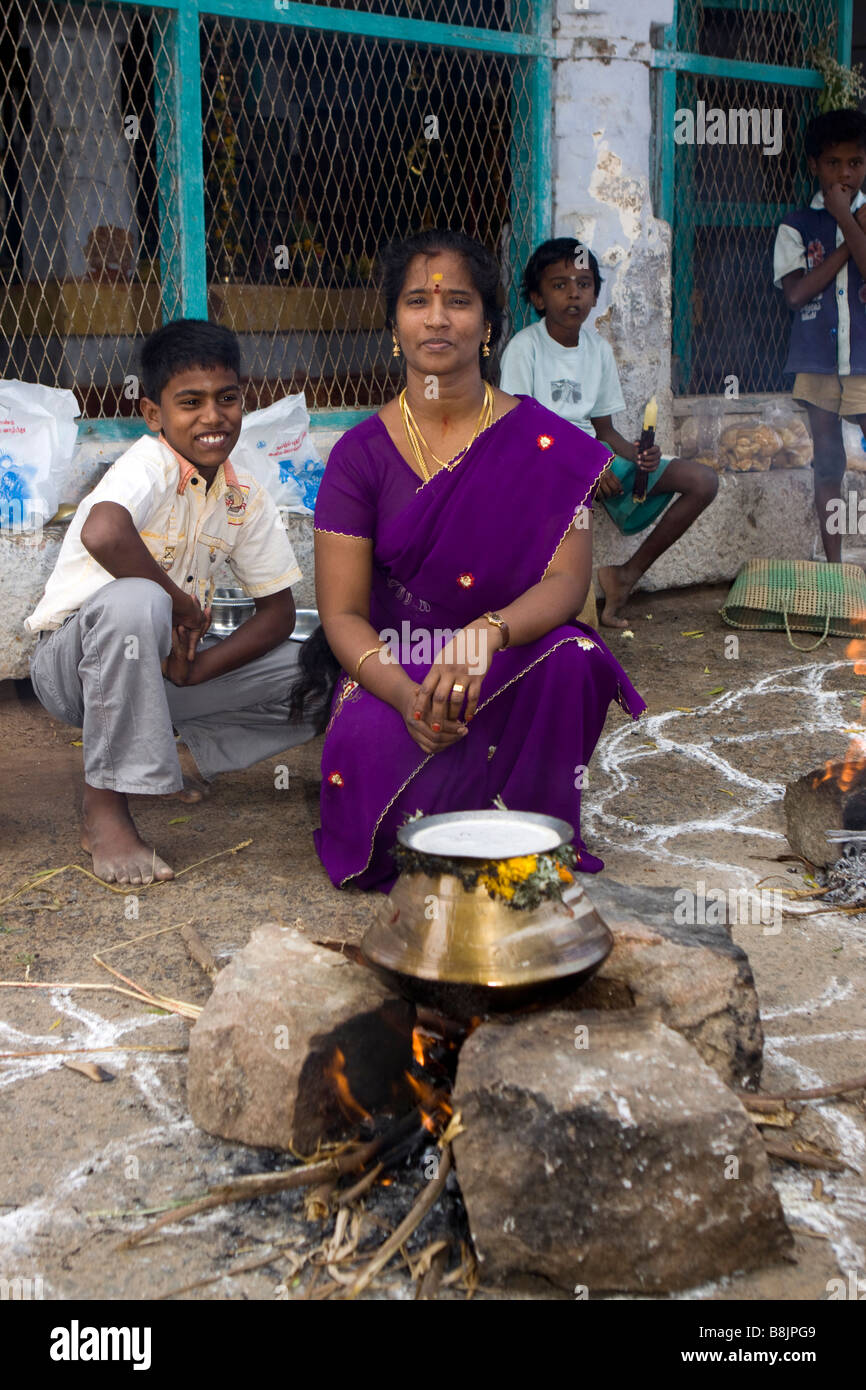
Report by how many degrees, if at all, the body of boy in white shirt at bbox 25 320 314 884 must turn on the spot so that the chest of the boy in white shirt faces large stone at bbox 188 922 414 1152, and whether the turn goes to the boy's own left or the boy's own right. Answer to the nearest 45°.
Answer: approximately 45° to the boy's own right

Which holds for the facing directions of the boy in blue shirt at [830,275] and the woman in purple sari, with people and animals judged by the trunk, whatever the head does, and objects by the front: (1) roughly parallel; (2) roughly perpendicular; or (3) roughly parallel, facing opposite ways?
roughly parallel

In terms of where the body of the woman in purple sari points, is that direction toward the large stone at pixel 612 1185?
yes

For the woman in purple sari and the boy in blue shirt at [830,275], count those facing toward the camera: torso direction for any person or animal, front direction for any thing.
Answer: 2

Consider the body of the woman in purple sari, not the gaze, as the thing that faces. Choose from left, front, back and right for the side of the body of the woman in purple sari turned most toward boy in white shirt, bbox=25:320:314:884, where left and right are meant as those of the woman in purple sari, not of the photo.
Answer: right

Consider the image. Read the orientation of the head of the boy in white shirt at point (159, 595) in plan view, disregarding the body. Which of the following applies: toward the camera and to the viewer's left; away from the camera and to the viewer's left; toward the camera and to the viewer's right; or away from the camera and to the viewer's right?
toward the camera and to the viewer's right

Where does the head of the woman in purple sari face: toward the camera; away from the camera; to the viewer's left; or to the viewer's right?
toward the camera

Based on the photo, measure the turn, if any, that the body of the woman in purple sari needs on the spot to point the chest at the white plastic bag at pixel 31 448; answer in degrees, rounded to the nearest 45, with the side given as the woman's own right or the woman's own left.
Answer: approximately 135° to the woman's own right

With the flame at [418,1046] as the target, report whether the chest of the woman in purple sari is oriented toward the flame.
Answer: yes

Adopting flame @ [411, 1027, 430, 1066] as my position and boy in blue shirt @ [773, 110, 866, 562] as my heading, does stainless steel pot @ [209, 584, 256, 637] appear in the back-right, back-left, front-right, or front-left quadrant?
front-left

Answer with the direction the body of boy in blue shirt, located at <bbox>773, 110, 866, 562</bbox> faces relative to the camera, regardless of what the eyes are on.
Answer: toward the camera

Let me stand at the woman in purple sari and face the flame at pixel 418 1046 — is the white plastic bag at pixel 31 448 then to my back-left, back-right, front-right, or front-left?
back-right

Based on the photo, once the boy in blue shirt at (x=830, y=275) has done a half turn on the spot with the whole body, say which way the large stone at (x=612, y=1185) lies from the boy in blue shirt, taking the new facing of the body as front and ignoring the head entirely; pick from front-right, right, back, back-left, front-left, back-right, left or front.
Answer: back

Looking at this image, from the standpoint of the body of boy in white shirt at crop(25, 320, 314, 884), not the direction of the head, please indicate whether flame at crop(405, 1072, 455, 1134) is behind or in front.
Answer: in front

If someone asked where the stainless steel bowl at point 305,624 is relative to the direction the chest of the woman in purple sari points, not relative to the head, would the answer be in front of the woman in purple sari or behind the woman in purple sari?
behind

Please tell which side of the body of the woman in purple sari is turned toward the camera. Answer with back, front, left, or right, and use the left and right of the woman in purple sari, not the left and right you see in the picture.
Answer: front

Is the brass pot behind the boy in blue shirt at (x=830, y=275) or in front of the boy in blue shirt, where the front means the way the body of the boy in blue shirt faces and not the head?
in front

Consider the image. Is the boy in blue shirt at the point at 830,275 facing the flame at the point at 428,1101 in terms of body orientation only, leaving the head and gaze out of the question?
yes
